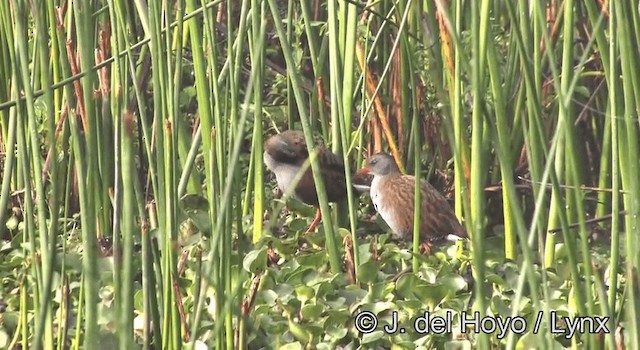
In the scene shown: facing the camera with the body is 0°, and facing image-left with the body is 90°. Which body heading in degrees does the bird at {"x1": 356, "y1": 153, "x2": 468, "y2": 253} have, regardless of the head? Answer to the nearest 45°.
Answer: approximately 90°
